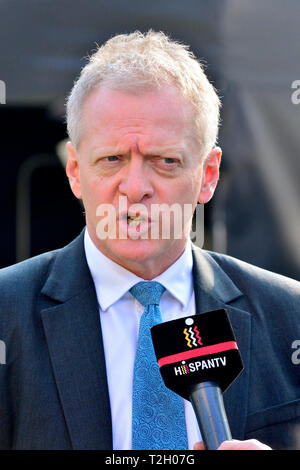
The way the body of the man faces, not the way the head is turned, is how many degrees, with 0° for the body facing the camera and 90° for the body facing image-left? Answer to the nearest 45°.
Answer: approximately 0°
